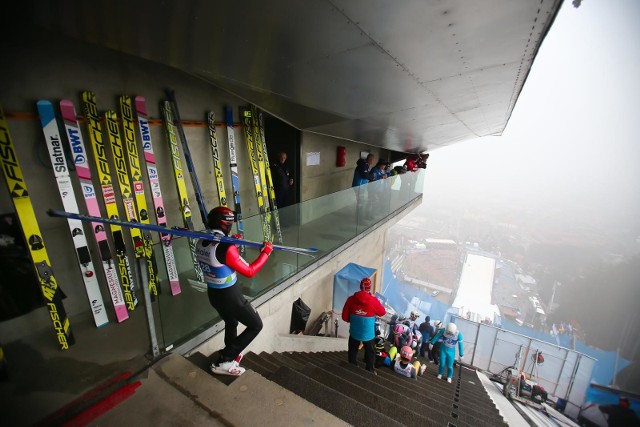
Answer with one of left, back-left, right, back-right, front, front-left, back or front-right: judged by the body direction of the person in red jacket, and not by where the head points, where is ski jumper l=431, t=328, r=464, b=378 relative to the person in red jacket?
front-right

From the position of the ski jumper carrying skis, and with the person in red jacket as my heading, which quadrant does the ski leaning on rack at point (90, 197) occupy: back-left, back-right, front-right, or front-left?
back-left

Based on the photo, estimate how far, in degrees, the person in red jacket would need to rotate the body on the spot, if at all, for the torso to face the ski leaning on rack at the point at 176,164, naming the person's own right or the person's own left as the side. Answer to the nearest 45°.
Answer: approximately 90° to the person's own left

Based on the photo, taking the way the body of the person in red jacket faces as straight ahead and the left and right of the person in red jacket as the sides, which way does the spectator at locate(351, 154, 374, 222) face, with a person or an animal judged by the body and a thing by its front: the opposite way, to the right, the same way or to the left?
to the right

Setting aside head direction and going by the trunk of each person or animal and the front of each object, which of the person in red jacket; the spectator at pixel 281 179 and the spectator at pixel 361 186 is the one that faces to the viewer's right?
the spectator at pixel 361 186

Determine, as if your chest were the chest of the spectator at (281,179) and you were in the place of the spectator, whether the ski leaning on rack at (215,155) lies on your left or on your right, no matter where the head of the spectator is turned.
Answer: on your right

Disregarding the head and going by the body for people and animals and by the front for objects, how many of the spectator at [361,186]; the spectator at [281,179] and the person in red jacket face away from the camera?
1

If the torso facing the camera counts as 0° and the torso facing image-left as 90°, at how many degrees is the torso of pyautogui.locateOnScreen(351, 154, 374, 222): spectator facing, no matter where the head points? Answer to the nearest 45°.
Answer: approximately 270°

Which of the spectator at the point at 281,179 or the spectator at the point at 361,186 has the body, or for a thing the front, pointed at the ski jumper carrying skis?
the spectator at the point at 281,179

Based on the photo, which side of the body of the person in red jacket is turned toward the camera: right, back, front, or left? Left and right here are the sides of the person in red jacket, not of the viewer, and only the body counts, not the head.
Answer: back
